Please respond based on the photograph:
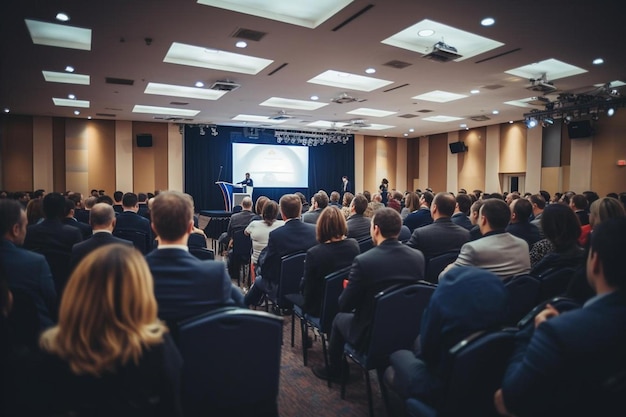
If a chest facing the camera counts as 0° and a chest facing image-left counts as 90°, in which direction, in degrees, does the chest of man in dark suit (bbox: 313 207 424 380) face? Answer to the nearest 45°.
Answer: approximately 135°

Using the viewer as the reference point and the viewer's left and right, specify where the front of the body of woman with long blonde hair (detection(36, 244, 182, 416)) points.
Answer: facing away from the viewer

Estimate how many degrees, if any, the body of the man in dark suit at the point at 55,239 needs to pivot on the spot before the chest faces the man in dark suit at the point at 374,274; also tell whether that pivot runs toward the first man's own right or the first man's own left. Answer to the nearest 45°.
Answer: approximately 135° to the first man's own right

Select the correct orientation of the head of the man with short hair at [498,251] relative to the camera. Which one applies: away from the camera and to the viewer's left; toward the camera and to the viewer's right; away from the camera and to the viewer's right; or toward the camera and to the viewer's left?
away from the camera and to the viewer's left

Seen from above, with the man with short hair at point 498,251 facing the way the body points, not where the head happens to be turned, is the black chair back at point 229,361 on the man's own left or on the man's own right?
on the man's own left

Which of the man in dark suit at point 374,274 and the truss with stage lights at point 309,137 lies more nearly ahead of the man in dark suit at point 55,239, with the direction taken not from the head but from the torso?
the truss with stage lights

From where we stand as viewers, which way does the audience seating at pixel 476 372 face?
facing away from the viewer and to the left of the viewer

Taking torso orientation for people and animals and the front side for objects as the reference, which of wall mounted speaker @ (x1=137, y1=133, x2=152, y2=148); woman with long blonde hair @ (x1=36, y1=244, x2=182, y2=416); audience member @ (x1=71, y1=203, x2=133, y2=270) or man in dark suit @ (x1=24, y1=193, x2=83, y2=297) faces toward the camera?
the wall mounted speaker

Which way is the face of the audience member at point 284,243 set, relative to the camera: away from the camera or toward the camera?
away from the camera

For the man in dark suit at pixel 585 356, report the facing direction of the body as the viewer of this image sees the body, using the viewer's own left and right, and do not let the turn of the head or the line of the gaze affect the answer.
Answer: facing away from the viewer and to the left of the viewer

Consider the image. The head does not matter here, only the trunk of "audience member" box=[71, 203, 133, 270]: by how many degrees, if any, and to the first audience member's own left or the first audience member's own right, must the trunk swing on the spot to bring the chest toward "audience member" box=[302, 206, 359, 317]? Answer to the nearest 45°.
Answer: approximately 135° to the first audience member's own right

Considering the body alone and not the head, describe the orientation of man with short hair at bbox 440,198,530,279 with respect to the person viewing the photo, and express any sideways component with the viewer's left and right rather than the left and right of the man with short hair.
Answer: facing away from the viewer and to the left of the viewer

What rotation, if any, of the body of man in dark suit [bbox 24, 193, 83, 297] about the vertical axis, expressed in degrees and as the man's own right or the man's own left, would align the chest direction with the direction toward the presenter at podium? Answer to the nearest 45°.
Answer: approximately 45° to the man's own right
